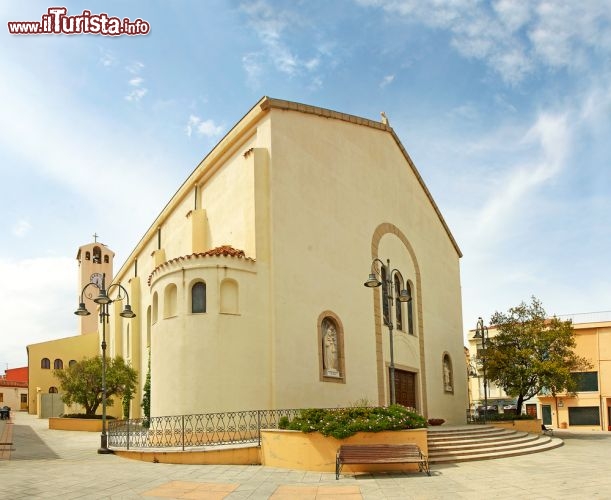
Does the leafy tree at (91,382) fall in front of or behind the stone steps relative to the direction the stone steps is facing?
behind

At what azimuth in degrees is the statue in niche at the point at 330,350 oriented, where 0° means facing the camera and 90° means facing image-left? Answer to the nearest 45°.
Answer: approximately 315°

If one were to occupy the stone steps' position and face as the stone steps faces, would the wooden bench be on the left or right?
on its right

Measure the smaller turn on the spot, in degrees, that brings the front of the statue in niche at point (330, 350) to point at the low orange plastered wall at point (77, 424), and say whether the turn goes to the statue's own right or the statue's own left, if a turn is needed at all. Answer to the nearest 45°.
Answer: approximately 180°

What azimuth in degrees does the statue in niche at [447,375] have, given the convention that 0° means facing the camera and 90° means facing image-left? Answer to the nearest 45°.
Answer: approximately 315°

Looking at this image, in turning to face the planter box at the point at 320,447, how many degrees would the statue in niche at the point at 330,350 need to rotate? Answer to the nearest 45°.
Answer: approximately 45° to its right

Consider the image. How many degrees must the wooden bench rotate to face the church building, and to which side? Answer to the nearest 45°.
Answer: approximately 180°

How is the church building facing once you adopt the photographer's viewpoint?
facing the viewer and to the right of the viewer

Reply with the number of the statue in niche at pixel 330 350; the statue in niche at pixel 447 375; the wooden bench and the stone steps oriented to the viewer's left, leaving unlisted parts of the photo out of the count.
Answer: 0

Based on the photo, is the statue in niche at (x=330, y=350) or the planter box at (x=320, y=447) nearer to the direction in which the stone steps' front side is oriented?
the planter box

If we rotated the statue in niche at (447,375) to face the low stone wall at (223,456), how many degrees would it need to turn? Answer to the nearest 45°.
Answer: approximately 45° to its right

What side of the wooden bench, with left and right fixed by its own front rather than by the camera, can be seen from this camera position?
front

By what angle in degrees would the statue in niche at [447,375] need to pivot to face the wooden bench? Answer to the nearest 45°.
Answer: approximately 45° to its right

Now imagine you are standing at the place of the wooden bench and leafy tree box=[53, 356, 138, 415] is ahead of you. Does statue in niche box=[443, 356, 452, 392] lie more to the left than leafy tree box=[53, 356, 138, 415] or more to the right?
right

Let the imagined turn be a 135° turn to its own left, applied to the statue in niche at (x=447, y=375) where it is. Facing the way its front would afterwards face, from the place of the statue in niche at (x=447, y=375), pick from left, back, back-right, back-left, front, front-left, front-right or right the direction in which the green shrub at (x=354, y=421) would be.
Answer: back

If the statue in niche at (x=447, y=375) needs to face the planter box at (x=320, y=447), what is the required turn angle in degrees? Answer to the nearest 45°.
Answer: approximately 45° to its right
